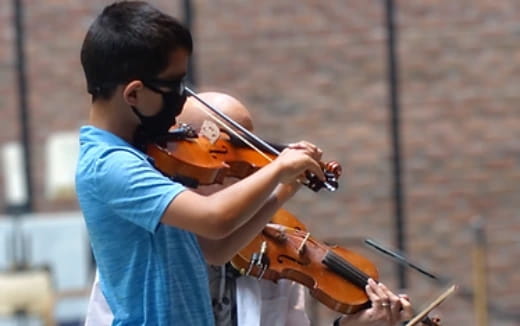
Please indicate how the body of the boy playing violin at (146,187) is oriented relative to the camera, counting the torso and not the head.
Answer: to the viewer's right

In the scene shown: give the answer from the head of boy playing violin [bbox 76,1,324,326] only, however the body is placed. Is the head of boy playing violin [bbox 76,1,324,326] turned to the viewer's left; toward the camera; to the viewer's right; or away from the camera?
to the viewer's right

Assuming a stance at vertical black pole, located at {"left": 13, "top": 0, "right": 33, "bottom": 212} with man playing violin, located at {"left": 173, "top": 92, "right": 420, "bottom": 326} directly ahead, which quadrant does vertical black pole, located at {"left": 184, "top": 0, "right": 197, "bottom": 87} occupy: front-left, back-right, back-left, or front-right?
front-left

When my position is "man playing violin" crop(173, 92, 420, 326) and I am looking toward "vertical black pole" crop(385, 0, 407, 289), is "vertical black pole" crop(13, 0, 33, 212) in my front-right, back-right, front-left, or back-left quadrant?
front-left

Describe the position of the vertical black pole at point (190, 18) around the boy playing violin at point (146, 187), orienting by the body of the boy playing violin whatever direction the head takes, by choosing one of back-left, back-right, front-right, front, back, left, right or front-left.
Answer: left

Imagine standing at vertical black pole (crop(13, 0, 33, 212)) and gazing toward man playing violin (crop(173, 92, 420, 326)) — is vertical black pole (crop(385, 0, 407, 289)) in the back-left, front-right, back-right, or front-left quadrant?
front-left

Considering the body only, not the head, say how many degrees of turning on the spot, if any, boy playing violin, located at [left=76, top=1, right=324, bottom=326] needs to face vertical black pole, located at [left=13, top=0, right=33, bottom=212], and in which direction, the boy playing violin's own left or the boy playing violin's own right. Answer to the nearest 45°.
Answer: approximately 90° to the boy playing violin's own left
